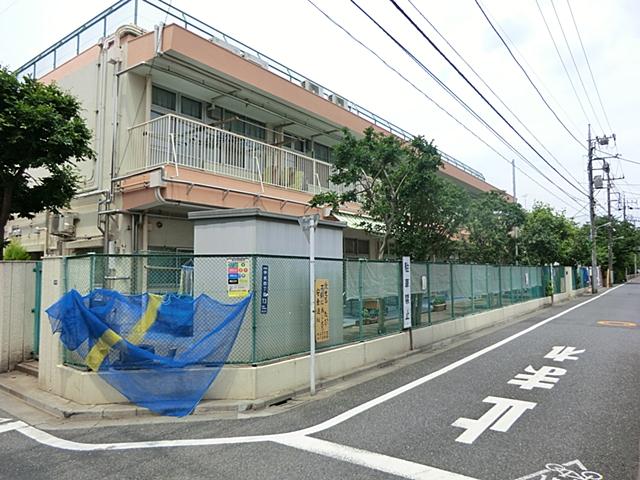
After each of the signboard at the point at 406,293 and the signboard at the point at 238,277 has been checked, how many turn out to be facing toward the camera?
2

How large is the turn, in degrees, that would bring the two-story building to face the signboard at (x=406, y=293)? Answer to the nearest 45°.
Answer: approximately 45° to its left

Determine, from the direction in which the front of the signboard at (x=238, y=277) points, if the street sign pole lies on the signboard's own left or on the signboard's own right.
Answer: on the signboard's own left

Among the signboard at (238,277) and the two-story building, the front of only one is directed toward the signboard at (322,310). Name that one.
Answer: the two-story building

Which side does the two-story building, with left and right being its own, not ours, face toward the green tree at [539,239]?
left

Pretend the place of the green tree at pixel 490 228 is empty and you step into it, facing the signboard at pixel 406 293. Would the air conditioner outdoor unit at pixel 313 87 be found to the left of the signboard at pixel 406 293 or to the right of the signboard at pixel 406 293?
right

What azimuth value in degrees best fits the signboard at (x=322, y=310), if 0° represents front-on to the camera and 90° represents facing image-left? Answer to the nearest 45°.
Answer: approximately 315°

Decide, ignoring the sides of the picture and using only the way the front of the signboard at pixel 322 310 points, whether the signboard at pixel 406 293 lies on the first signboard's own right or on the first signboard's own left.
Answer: on the first signboard's own left

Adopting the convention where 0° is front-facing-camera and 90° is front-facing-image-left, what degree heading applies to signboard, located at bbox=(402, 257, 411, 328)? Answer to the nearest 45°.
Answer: approximately 0°

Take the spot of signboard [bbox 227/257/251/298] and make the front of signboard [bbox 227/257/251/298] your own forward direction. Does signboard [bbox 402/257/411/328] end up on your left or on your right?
on your left
